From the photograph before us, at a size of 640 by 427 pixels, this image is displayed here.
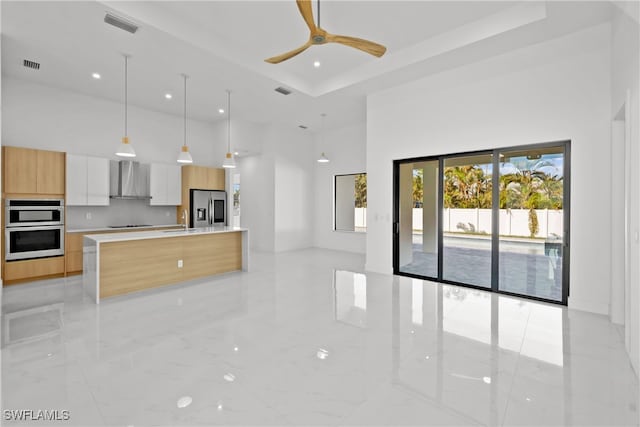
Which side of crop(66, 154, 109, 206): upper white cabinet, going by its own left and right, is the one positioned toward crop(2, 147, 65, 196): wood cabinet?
right

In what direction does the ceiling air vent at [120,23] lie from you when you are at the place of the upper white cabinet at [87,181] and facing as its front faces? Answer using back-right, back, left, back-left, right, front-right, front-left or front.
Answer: front-right

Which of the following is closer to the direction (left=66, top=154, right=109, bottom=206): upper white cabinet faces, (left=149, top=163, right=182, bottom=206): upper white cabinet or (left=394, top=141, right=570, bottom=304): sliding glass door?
the sliding glass door

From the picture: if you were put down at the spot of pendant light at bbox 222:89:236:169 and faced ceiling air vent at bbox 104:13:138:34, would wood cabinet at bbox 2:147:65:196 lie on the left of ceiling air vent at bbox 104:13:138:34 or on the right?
right

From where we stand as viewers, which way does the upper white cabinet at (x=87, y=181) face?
facing the viewer and to the right of the viewer

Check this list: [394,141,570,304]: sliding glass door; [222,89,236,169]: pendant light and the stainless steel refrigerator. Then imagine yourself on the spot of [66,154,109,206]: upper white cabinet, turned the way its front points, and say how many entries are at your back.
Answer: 0

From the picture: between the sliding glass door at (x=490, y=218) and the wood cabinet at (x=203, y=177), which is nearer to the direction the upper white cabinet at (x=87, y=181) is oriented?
the sliding glass door

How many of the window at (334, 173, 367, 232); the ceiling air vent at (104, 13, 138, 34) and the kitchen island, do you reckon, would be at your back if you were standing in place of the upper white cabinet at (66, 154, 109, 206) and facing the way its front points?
0

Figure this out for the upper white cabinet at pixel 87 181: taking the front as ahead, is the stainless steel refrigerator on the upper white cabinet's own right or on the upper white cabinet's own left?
on the upper white cabinet's own left

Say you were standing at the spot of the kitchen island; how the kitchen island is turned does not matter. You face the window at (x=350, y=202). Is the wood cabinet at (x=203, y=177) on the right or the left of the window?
left

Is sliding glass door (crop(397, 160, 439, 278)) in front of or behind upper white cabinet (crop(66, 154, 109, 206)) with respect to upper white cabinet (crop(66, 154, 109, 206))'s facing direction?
in front

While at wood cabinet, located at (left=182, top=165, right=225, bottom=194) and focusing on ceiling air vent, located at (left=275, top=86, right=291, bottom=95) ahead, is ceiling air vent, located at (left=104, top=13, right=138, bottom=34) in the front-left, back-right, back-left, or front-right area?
front-right

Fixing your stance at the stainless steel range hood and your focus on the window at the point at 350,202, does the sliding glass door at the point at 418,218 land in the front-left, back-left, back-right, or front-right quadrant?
front-right

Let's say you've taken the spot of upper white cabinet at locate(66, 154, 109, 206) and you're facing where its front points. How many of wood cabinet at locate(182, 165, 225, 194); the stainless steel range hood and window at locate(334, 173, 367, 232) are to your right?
0

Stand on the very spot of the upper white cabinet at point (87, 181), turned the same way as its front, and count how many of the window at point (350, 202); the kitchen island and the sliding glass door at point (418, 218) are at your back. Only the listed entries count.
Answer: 0

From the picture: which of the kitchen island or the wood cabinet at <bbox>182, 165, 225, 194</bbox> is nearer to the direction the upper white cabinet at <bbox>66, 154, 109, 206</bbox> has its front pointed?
the kitchen island

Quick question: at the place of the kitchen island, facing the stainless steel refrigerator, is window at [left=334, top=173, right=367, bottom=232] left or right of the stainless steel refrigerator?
right
